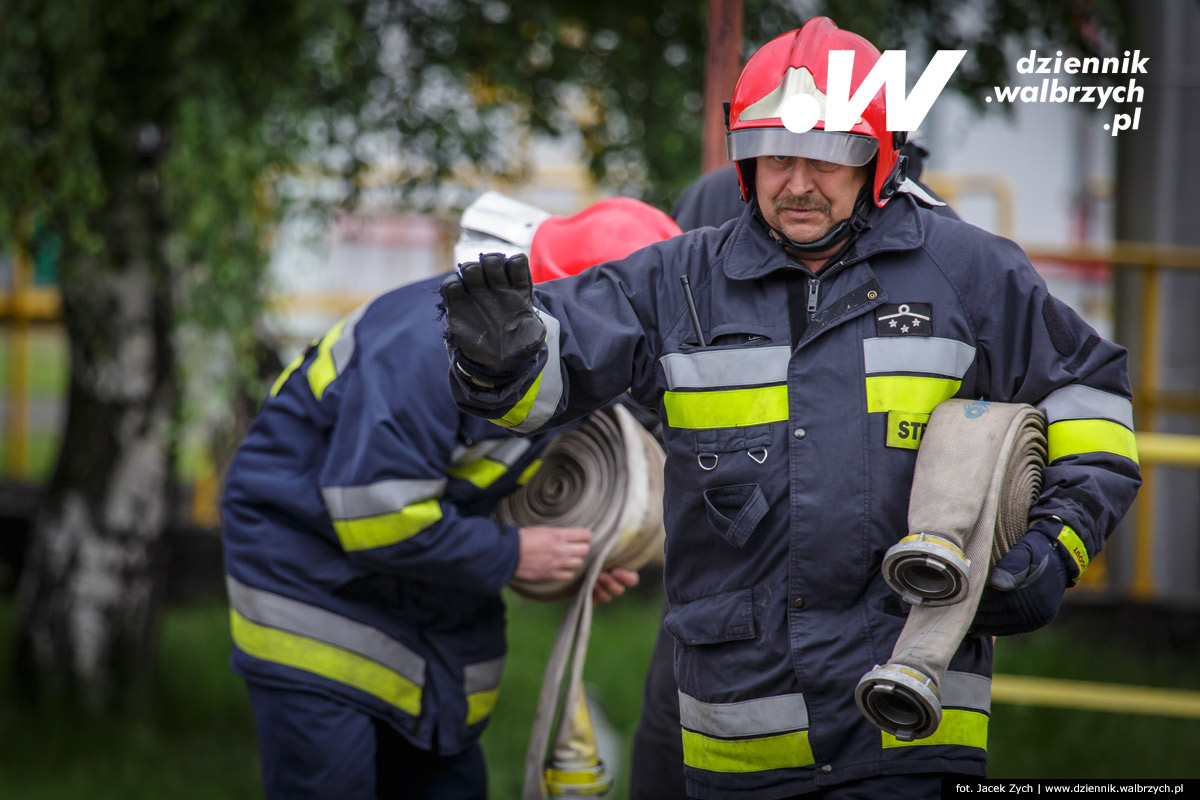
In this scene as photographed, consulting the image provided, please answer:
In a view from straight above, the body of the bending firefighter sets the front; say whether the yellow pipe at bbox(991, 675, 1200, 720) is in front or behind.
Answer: in front

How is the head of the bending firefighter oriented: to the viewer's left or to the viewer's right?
to the viewer's right

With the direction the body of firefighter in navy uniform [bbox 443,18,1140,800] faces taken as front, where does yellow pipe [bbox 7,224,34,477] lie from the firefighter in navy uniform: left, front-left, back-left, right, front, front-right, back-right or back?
back-right

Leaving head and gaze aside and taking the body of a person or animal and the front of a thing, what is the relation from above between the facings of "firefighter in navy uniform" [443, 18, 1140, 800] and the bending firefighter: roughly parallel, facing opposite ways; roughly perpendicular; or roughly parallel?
roughly perpendicular

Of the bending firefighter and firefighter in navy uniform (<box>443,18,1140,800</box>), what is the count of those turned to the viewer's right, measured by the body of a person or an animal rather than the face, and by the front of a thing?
1

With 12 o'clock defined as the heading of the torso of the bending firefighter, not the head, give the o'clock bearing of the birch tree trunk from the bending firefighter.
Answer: The birch tree trunk is roughly at 8 o'clock from the bending firefighter.

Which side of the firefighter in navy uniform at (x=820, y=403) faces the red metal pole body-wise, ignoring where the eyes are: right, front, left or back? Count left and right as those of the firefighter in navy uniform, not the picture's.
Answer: back

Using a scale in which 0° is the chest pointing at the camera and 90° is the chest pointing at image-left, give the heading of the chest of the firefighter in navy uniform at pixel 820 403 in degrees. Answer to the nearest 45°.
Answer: approximately 0°

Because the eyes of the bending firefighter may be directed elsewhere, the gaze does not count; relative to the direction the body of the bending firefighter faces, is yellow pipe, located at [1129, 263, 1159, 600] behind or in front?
in front

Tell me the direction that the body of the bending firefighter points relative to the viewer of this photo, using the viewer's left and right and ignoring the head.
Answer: facing to the right of the viewer
